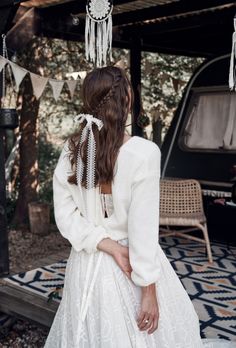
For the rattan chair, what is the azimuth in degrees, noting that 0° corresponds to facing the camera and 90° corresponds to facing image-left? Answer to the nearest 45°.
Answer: approximately 0°

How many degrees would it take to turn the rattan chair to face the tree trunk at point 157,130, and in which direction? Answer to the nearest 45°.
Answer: approximately 180°

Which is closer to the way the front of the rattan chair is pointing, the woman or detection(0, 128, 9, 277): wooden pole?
the woman

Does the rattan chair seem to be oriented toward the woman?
yes

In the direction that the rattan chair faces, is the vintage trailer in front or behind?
behind

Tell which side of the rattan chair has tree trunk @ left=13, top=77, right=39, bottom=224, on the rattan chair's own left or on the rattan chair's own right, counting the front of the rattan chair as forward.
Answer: on the rattan chair's own right

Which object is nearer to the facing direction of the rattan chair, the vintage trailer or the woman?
the woman
